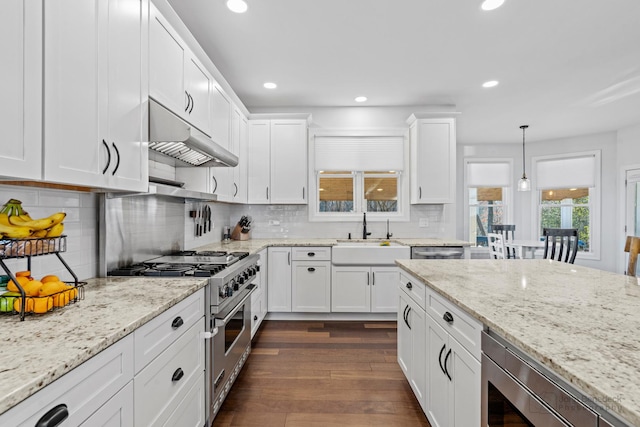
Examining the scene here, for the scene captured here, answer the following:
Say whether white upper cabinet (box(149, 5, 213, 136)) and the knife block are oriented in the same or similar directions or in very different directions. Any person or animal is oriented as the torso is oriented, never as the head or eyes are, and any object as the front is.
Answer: same or similar directions

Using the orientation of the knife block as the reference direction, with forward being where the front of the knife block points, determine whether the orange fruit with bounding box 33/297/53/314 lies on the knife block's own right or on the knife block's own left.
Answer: on the knife block's own right

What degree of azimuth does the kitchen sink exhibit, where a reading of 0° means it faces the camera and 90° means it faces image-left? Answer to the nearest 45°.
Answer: approximately 0°

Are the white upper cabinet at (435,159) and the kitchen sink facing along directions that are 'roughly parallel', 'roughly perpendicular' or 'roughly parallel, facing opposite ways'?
roughly parallel

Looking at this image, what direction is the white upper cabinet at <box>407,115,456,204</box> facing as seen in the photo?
toward the camera

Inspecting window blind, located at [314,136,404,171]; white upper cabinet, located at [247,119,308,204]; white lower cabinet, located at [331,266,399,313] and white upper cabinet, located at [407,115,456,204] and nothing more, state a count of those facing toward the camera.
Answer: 4

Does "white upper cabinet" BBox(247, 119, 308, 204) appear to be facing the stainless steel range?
yes

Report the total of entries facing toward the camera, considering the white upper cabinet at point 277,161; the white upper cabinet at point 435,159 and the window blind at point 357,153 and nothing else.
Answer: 3

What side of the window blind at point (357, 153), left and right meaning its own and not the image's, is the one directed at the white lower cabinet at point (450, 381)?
front

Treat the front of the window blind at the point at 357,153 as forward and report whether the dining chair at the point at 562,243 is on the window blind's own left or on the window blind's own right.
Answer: on the window blind's own left

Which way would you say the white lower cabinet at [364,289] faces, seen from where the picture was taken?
facing the viewer

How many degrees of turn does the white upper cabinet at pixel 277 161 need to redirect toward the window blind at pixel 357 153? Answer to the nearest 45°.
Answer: approximately 90° to its left

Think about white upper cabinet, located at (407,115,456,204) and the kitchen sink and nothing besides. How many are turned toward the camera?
2
